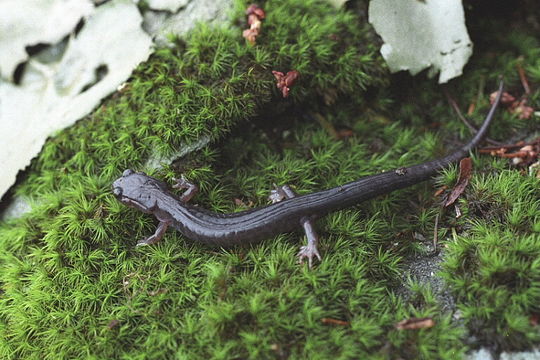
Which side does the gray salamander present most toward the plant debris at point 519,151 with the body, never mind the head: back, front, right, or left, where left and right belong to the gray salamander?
back

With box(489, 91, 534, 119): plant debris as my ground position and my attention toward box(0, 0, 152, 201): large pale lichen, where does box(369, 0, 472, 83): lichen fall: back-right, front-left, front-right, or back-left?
front-right

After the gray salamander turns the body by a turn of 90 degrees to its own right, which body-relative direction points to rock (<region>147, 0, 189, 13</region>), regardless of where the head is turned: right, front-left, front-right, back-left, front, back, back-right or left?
front

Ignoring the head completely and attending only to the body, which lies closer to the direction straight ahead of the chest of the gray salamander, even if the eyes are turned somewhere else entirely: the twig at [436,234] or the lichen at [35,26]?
the lichen

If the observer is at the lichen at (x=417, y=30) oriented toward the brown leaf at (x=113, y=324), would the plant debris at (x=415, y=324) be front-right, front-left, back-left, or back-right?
front-left

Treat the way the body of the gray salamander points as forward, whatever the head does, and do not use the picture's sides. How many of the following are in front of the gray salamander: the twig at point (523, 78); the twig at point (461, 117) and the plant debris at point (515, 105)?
0

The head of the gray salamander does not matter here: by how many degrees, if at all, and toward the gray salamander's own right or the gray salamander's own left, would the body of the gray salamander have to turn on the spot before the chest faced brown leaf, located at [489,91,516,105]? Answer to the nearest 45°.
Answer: approximately 180°

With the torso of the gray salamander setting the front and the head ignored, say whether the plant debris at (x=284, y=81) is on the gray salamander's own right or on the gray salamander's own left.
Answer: on the gray salamander's own right

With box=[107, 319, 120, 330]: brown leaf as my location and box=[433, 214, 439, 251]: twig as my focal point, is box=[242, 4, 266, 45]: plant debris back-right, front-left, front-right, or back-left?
front-left

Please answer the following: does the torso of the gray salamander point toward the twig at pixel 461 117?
no

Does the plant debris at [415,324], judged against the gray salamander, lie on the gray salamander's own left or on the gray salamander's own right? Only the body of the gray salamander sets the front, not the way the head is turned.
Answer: on the gray salamander's own left

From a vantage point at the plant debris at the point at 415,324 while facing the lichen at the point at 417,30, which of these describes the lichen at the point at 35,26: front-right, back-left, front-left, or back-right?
front-left

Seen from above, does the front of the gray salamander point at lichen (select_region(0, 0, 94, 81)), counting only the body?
no

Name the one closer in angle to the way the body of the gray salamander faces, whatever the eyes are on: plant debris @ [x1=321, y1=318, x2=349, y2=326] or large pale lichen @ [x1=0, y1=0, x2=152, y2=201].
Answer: the large pale lichen

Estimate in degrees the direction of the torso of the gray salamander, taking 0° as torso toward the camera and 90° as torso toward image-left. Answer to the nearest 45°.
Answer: approximately 90°

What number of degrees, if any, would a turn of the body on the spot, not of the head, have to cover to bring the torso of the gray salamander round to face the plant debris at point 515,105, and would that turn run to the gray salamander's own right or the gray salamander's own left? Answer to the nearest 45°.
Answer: approximately 180°

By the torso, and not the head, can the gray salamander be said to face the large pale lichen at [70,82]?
no

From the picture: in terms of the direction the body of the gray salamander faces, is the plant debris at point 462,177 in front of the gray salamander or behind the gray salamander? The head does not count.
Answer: behind
